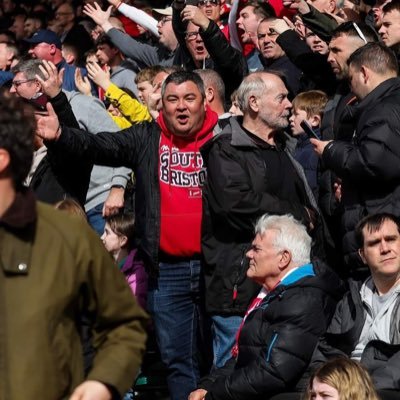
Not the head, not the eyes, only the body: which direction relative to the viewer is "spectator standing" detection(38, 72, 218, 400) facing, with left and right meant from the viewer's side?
facing the viewer

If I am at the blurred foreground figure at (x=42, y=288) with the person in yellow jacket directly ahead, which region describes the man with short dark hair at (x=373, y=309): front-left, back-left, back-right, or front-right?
front-right

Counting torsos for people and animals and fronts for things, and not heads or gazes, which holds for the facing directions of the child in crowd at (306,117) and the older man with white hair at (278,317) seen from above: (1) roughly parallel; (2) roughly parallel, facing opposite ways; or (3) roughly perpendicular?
roughly parallel

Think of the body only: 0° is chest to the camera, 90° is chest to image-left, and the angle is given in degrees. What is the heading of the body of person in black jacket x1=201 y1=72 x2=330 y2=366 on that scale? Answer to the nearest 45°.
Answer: approximately 315°

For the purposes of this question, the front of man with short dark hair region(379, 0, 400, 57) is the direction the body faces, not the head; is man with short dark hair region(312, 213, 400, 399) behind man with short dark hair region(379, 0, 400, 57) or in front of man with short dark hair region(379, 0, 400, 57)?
in front

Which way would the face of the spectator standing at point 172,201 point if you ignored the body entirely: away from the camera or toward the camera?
toward the camera

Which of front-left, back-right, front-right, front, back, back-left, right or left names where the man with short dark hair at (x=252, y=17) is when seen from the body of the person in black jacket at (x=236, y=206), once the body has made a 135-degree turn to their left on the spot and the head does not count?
front

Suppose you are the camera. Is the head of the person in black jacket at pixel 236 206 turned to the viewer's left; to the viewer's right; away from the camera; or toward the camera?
to the viewer's right
